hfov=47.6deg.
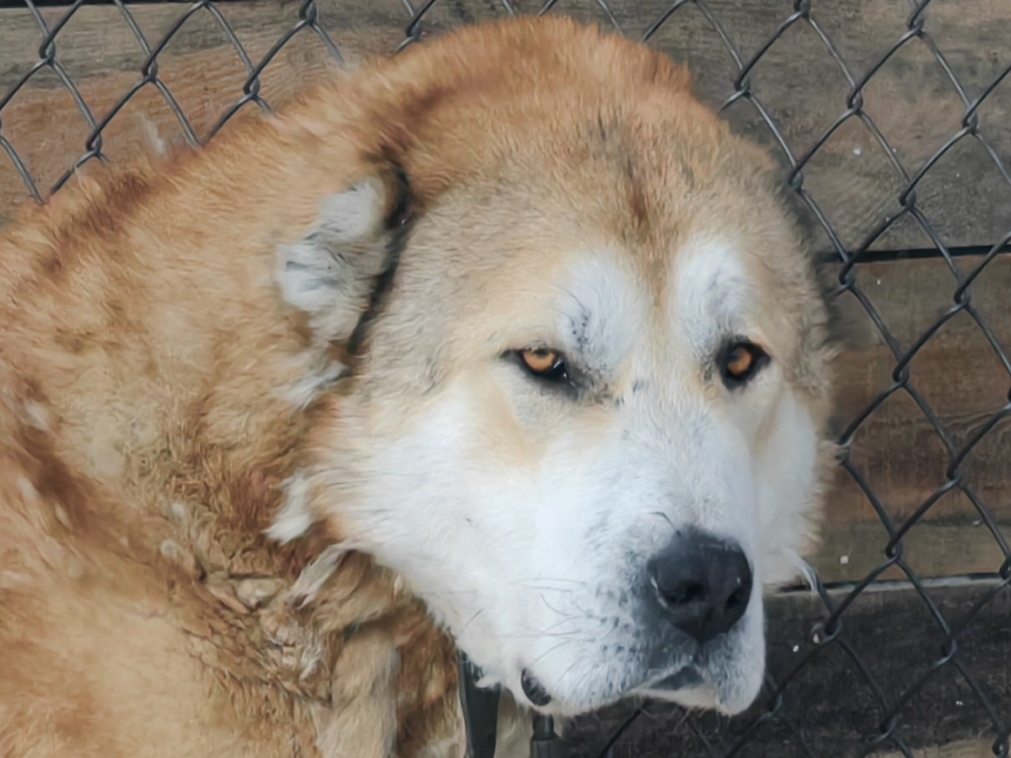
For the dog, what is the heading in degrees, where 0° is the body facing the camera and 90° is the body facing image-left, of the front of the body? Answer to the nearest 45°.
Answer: approximately 315°
